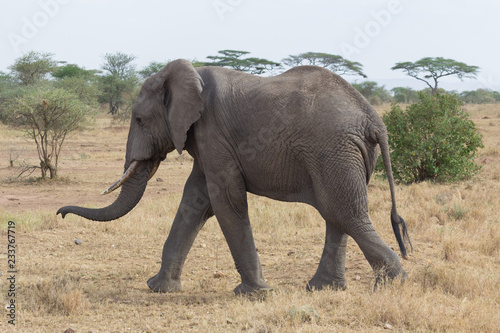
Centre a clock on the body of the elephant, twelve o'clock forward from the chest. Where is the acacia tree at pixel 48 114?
The acacia tree is roughly at 2 o'clock from the elephant.

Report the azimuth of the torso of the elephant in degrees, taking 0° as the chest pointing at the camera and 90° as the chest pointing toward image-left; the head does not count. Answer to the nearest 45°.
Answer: approximately 90°

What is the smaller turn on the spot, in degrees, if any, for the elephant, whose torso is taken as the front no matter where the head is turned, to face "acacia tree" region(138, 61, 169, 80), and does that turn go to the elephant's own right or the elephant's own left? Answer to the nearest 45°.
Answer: approximately 90° to the elephant's own right

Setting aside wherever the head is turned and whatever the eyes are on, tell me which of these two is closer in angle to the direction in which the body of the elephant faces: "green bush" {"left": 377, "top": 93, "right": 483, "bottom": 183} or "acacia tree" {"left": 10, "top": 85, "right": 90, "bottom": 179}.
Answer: the acacia tree

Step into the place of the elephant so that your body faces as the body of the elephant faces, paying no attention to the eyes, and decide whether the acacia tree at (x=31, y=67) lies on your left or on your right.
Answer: on your right

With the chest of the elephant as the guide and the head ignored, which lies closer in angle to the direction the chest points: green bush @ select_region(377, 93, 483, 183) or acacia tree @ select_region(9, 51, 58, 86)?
the acacia tree

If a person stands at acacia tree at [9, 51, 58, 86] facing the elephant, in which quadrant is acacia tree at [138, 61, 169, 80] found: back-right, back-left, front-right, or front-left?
back-left

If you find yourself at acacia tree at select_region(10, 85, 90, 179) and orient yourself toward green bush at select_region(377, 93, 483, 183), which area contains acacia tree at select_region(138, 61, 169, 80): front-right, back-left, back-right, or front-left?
back-left

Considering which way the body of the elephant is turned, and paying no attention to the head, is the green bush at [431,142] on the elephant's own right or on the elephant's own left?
on the elephant's own right
